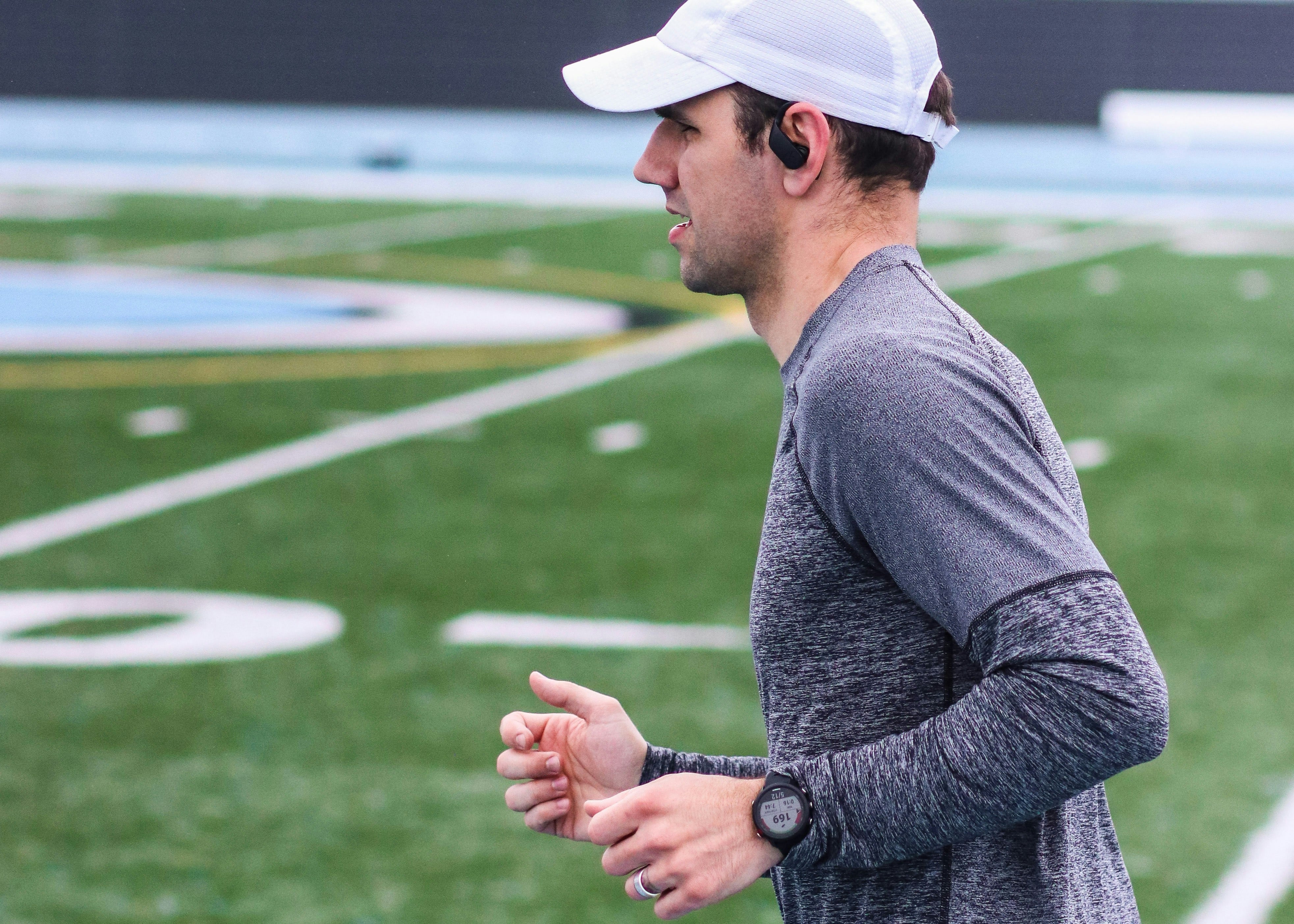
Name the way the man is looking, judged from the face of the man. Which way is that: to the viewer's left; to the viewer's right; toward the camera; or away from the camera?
to the viewer's left

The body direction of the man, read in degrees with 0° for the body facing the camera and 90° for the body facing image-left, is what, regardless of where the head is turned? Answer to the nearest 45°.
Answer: approximately 90°
